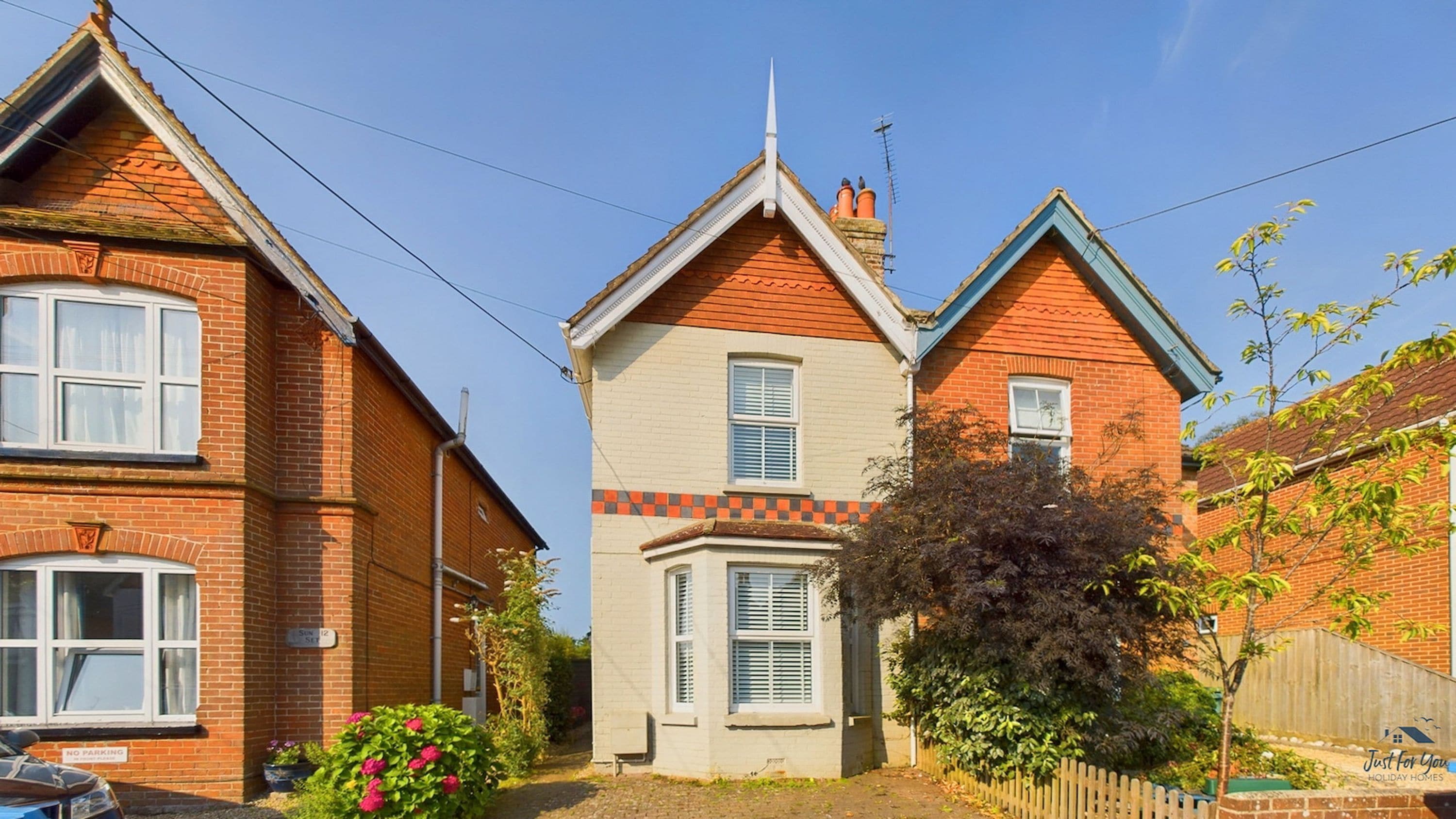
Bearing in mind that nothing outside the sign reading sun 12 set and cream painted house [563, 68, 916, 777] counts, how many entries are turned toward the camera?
2

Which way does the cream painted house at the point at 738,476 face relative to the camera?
toward the camera

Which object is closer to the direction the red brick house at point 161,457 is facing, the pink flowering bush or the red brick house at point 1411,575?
the pink flowering bush

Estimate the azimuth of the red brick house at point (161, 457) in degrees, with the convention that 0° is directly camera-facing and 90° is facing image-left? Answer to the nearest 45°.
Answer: approximately 0°

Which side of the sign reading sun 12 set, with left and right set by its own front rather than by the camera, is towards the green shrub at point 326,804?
front

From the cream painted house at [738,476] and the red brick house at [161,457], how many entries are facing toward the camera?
2

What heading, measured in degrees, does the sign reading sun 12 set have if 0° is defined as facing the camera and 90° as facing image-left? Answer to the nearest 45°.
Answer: approximately 0°
